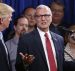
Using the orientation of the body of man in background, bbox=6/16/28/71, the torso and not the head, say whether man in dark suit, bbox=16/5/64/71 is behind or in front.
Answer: in front

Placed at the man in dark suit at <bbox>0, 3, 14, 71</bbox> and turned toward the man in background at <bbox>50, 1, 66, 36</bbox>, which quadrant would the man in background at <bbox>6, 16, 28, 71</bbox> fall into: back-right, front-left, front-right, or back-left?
front-left

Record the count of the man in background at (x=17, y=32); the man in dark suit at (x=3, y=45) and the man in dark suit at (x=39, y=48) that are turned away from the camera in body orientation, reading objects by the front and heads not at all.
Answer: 0

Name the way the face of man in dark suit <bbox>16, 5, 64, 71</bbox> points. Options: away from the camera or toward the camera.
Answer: toward the camera

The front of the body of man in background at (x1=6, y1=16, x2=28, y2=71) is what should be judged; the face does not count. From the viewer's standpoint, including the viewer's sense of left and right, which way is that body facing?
facing the viewer and to the right of the viewer

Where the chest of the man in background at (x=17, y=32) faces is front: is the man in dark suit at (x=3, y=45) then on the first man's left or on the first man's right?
on the first man's right

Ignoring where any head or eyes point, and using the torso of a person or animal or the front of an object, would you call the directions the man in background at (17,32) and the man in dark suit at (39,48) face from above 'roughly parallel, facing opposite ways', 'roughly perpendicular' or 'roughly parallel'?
roughly parallel

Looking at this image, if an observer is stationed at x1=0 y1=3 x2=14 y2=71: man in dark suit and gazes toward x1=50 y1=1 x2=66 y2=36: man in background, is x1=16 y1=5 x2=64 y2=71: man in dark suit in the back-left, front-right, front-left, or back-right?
front-right

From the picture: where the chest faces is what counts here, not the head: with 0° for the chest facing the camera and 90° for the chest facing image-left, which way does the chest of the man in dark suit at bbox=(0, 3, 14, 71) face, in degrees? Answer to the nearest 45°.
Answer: approximately 270°

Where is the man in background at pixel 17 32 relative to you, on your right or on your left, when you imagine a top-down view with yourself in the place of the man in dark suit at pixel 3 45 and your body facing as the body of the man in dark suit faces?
on your left

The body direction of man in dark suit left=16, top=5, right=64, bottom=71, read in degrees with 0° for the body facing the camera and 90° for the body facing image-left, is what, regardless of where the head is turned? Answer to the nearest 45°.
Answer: approximately 315°
